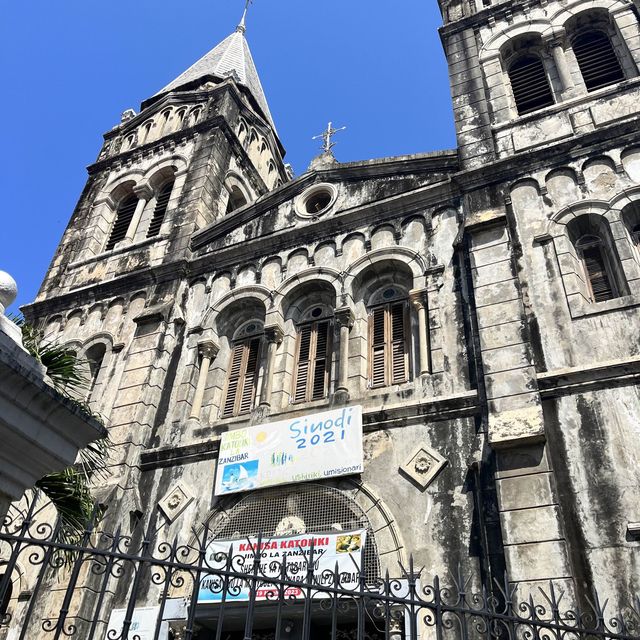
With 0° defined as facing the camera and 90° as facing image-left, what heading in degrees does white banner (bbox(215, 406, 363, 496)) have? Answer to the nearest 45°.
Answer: approximately 0°

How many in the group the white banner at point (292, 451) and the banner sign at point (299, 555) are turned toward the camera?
2

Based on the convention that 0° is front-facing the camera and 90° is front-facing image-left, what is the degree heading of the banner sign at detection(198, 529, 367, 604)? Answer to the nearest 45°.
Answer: approximately 0°
